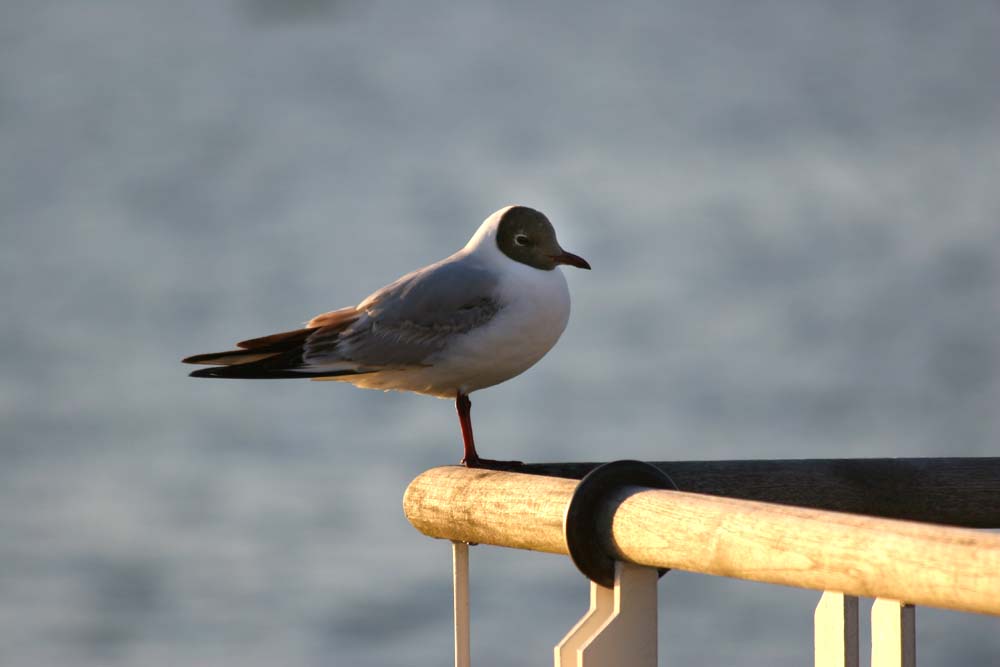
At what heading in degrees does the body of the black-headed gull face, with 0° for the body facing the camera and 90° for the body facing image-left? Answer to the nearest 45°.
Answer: approximately 270°
